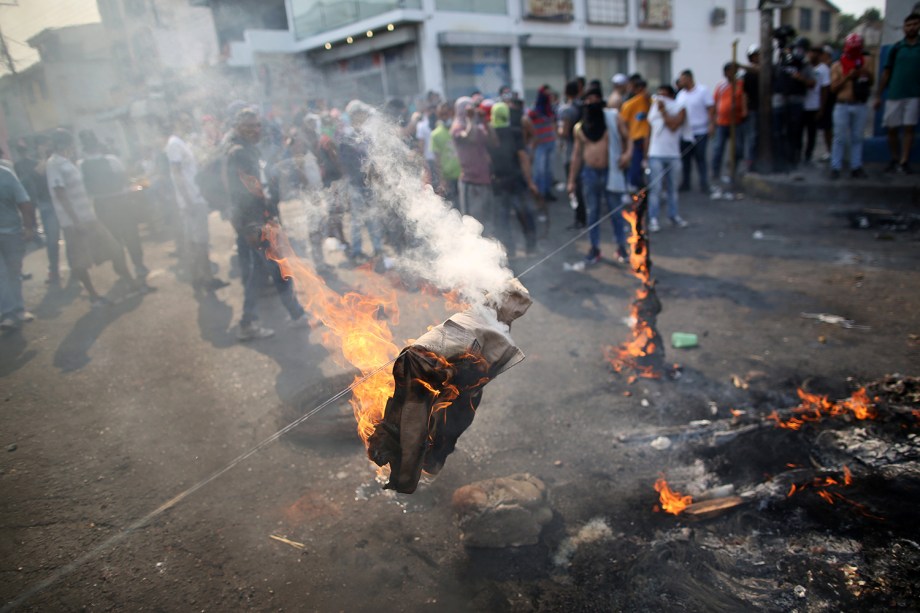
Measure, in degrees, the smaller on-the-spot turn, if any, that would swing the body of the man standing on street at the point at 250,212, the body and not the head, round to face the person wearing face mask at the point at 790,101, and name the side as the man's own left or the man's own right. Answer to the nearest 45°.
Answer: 0° — they already face them

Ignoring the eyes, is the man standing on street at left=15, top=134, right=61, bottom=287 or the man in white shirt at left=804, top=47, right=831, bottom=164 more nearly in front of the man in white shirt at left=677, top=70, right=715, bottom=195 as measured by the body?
the man standing on street

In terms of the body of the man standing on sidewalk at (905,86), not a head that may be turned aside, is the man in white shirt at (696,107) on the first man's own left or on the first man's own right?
on the first man's own right

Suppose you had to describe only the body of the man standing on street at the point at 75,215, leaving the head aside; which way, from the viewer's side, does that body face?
to the viewer's right

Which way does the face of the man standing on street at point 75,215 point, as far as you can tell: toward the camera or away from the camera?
away from the camera

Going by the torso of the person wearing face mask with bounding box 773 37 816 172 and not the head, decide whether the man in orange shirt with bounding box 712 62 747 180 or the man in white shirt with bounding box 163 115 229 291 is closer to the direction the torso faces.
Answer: the man in white shirt

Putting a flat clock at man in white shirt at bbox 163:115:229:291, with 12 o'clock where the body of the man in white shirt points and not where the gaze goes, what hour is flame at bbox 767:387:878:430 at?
The flame is roughly at 2 o'clock from the man in white shirt.

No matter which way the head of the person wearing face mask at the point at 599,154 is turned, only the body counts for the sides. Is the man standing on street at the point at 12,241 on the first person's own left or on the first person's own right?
on the first person's own right

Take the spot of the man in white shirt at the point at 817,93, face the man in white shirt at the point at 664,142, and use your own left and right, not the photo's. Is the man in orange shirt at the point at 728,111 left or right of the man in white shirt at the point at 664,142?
right

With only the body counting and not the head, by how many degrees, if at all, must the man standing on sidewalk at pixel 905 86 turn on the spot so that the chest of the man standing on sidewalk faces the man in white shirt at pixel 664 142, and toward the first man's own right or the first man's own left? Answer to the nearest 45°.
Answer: approximately 45° to the first man's own right
